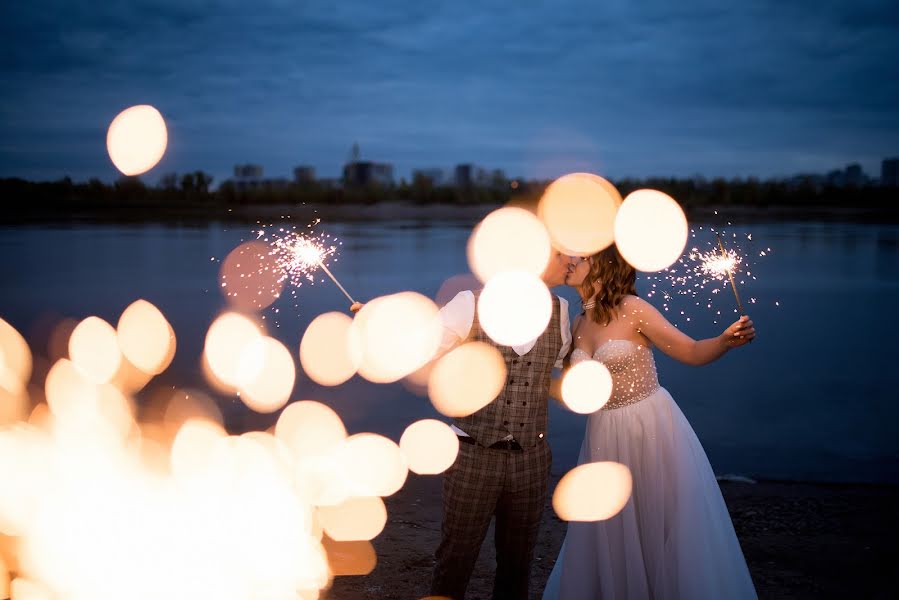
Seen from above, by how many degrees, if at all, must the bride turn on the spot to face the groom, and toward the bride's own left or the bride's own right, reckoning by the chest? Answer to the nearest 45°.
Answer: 0° — they already face them

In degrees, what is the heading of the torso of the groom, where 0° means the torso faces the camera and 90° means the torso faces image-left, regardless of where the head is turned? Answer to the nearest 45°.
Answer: approximately 0°

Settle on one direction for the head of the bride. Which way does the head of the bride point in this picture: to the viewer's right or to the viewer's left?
to the viewer's left

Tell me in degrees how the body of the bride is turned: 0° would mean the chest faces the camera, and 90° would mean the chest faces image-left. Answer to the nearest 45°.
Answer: approximately 45°

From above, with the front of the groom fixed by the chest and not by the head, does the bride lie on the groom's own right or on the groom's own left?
on the groom's own left
